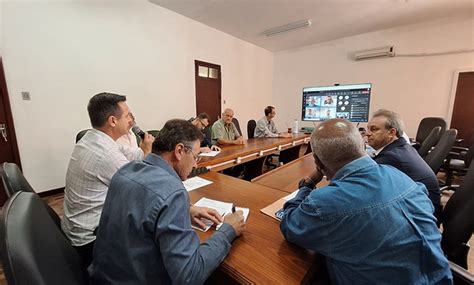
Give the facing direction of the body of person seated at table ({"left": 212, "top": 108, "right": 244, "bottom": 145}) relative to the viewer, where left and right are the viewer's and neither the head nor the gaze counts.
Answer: facing the viewer and to the right of the viewer

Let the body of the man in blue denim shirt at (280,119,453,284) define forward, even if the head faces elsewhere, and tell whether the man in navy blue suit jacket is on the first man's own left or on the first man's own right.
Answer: on the first man's own right

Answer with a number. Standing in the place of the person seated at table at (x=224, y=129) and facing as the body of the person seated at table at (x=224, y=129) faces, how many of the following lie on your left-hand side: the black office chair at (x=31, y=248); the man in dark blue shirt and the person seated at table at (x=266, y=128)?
1

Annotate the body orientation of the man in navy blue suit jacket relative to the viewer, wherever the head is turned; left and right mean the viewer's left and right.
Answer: facing to the left of the viewer

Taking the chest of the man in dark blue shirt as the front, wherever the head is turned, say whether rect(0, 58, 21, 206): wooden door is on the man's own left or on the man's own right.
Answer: on the man's own left

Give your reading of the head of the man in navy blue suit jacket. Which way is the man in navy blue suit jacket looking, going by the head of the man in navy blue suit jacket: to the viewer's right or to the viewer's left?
to the viewer's left

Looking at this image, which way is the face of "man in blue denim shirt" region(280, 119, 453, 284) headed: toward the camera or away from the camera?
away from the camera

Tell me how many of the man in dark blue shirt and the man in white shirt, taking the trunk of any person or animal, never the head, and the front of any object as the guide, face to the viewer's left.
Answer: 0

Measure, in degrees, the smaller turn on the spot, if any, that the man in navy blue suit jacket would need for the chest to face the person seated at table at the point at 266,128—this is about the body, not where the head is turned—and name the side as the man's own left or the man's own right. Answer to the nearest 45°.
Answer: approximately 45° to the man's own right

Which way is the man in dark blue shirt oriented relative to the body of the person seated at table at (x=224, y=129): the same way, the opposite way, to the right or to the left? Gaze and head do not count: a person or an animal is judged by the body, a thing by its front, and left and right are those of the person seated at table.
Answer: to the left

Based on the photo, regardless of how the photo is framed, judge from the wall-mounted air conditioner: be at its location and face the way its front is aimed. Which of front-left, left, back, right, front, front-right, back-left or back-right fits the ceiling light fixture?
front

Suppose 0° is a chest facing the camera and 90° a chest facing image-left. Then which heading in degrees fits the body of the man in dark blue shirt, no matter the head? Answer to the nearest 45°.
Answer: approximately 225°

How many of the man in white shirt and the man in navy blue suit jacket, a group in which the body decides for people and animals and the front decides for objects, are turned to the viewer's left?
1

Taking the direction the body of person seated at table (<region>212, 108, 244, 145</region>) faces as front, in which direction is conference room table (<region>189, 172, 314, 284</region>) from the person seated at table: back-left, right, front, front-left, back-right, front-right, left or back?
front-right

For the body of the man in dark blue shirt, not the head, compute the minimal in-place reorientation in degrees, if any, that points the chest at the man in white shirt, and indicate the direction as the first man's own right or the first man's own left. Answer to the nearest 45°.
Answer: approximately 90° to the first man's own left

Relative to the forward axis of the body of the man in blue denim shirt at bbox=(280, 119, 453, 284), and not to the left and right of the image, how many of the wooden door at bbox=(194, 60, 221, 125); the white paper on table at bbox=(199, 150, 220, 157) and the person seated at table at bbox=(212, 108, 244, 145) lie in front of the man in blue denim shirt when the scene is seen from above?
3

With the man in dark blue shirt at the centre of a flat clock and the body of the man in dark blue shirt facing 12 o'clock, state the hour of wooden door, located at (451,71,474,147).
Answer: The wooden door is roughly at 1 o'clock from the man in dark blue shirt.

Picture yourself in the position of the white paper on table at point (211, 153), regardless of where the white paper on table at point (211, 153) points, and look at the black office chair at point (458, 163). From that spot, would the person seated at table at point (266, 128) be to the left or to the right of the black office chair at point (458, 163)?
left

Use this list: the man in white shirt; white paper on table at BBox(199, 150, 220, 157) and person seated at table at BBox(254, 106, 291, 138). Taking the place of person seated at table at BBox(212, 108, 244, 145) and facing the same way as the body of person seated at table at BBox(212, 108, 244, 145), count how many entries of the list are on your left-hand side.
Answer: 1
